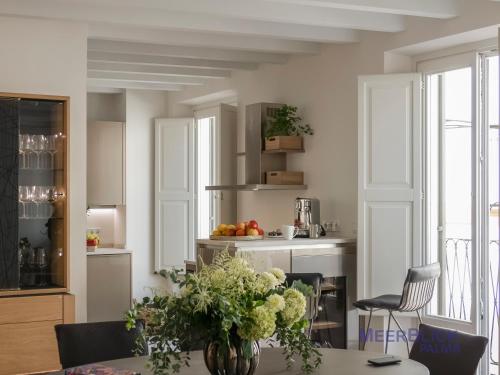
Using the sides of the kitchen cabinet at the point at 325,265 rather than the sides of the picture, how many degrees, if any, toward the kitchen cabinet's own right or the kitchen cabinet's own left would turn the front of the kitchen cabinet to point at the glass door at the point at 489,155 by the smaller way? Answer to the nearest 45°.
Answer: approximately 45° to the kitchen cabinet's own left

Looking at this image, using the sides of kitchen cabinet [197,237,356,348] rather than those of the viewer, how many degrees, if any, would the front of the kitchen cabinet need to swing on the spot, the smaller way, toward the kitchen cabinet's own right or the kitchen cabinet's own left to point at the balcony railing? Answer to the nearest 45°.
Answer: approximately 90° to the kitchen cabinet's own left

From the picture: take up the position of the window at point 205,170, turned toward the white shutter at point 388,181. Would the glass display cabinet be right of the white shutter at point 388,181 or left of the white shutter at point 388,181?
right

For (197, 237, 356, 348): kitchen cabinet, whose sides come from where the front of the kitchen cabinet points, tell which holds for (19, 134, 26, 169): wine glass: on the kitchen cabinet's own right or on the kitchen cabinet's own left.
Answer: on the kitchen cabinet's own right

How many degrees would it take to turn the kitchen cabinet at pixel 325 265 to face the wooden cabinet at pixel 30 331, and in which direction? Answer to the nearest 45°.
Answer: approximately 45° to its right

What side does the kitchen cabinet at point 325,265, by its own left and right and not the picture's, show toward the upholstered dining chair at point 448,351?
front

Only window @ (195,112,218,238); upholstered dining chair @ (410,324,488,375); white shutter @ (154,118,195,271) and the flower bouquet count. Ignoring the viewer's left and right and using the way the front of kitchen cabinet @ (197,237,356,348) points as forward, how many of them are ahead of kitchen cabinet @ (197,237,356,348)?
2

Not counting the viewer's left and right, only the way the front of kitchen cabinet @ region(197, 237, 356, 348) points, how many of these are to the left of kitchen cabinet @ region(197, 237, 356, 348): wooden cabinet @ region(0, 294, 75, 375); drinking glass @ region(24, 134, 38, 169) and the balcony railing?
1

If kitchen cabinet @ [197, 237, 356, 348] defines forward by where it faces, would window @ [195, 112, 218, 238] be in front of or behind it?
behind

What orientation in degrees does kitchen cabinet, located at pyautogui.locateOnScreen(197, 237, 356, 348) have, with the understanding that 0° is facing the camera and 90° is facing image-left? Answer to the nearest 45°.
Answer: approximately 0°

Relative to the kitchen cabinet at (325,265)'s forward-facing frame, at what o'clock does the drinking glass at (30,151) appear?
The drinking glass is roughly at 2 o'clock from the kitchen cabinet.

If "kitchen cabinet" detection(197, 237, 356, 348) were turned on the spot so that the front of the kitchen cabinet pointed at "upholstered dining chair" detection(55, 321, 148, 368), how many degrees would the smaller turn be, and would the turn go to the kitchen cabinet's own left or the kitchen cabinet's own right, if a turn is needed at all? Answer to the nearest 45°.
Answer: approximately 45° to the kitchen cabinet's own right
